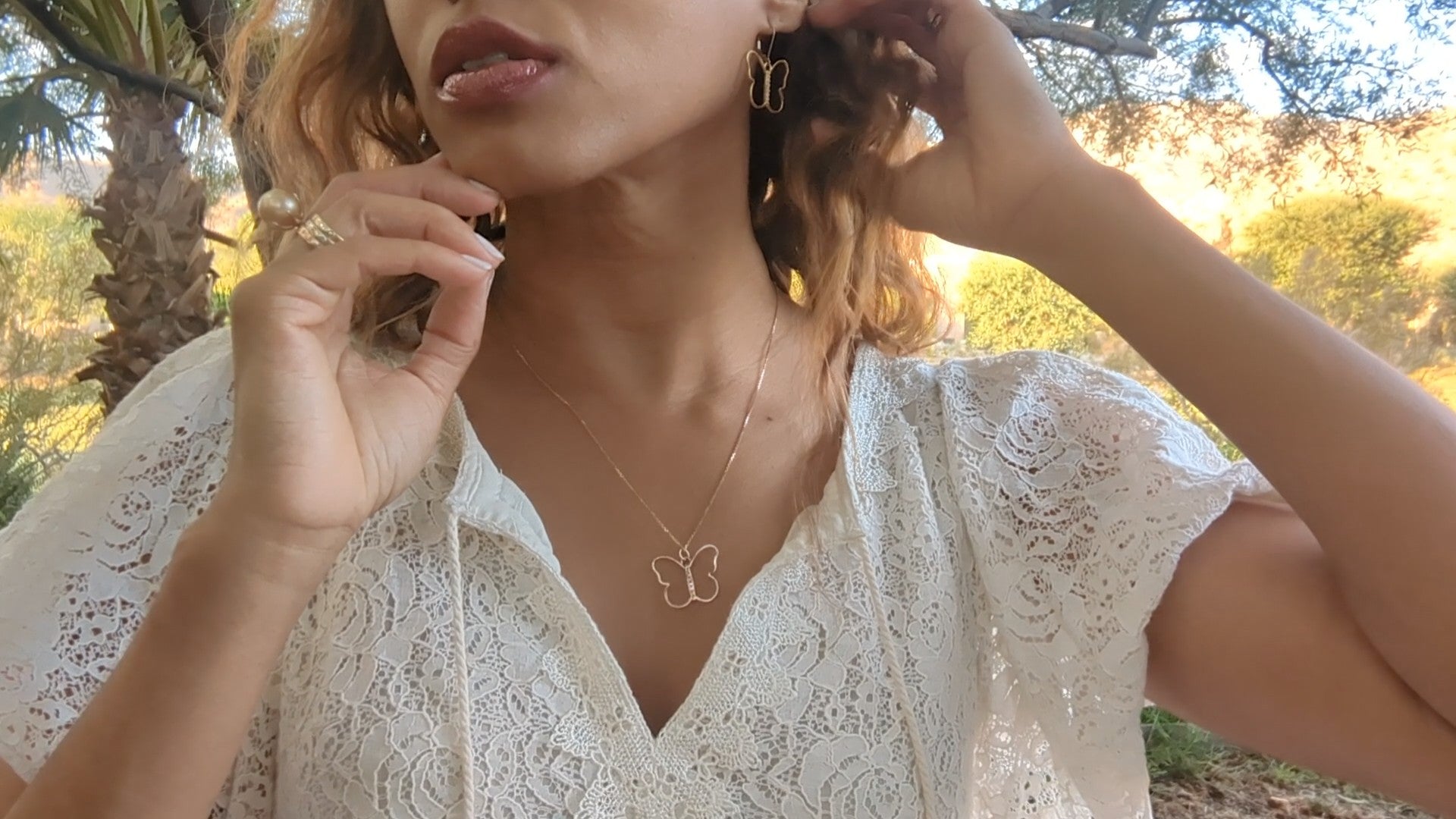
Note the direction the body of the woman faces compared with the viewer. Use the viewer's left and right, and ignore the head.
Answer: facing the viewer

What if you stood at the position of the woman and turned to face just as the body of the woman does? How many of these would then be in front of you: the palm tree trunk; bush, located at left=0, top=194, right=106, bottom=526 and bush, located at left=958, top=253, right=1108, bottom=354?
0

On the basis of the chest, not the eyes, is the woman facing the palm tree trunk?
no

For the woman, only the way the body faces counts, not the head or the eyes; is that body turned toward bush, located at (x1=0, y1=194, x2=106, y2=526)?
no

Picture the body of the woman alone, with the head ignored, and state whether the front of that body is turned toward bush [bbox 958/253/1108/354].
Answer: no

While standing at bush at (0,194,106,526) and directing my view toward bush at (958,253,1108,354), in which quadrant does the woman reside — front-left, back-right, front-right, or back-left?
front-right

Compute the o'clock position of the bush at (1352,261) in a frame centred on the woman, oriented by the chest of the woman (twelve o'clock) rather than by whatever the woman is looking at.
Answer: The bush is roughly at 8 o'clock from the woman.
